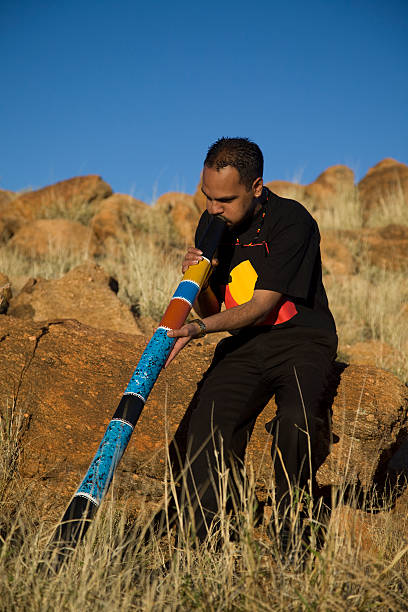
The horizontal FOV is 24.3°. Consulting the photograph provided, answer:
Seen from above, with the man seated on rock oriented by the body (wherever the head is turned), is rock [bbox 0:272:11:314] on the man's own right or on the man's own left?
on the man's own right

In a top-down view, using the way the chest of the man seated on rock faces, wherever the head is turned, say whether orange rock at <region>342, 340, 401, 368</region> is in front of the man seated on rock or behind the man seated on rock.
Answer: behind

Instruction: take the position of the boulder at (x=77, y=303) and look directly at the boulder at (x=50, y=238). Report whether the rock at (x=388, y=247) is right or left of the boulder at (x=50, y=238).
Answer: right

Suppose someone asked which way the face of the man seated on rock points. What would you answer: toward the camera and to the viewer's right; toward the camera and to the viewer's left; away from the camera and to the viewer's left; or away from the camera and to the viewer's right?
toward the camera and to the viewer's left

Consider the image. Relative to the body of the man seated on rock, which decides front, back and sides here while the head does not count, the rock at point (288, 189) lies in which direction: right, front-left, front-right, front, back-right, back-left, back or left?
back-right

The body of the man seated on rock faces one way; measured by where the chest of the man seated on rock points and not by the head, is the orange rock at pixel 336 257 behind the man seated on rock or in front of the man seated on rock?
behind

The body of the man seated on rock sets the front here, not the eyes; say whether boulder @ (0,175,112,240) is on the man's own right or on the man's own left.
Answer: on the man's own right

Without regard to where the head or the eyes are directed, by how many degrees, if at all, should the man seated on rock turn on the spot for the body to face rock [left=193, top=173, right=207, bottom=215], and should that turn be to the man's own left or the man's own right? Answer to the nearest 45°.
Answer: approximately 135° to the man's own right

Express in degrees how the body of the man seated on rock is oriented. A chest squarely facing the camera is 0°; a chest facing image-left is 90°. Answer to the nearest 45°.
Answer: approximately 45°

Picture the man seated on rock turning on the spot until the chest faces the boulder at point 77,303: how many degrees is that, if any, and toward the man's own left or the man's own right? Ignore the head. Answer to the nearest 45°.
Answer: approximately 90° to the man's own right

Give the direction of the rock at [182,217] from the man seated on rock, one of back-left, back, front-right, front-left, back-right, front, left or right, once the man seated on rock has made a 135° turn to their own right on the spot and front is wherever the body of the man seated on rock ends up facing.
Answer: front
